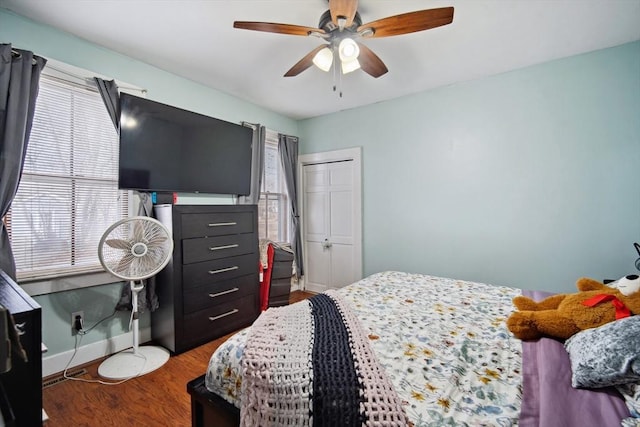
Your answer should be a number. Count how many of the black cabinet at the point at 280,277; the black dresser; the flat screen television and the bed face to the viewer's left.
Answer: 1

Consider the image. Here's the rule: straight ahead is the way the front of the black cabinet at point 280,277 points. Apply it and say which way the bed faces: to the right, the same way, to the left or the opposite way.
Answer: the opposite way

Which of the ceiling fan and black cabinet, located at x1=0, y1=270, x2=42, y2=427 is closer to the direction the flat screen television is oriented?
the ceiling fan

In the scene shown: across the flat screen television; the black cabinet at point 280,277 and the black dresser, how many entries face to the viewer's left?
0

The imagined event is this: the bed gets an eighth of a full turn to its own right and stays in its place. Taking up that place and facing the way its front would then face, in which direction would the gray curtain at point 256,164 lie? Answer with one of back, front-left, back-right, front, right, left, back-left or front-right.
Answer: front

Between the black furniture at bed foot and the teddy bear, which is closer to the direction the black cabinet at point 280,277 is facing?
the teddy bear

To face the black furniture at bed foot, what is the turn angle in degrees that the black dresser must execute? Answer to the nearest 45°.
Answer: approximately 45° to its right

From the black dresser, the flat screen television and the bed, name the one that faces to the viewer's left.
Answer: the bed

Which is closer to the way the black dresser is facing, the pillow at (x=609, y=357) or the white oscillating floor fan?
the pillow

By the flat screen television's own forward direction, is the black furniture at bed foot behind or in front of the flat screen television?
in front

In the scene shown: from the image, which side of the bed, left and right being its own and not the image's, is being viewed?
left

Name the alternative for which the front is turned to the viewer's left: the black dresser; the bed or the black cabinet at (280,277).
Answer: the bed

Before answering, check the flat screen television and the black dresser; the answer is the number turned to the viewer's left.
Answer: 0

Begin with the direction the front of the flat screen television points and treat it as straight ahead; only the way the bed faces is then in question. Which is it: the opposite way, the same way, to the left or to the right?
the opposite way

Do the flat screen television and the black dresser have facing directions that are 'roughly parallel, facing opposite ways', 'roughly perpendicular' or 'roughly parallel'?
roughly parallel

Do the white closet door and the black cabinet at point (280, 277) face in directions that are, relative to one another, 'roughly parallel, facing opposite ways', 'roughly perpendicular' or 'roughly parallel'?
roughly perpendicular

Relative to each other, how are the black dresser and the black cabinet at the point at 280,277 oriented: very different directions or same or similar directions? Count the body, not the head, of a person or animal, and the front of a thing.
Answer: same or similar directions

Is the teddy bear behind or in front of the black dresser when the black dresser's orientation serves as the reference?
in front
